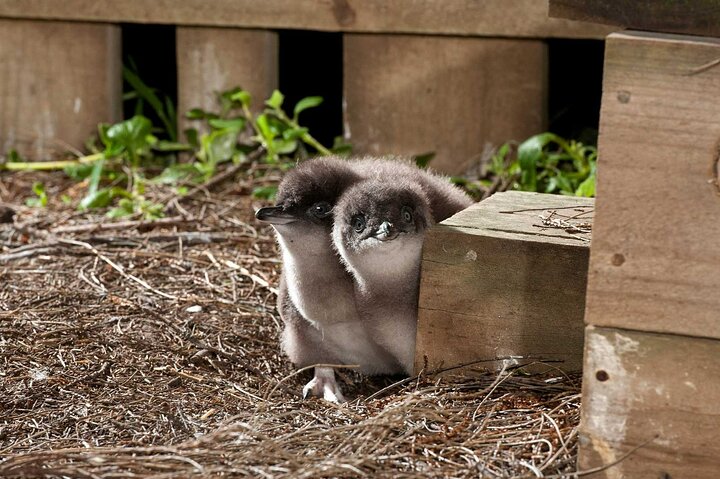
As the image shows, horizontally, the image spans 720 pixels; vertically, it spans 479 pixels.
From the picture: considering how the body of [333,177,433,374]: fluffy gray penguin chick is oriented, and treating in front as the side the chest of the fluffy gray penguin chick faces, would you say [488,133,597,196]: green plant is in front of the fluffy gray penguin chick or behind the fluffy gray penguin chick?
behind

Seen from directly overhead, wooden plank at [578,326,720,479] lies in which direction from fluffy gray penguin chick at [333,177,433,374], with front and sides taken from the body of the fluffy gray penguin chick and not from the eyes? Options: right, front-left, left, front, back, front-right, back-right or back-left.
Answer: front-left

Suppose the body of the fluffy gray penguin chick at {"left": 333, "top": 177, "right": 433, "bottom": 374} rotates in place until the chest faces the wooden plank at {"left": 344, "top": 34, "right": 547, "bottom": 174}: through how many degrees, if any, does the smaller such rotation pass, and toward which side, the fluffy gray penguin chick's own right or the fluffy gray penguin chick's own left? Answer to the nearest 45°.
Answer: approximately 180°

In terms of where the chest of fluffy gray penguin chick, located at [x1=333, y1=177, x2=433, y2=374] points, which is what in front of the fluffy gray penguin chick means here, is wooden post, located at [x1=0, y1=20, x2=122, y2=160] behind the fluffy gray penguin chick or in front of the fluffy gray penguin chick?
behind

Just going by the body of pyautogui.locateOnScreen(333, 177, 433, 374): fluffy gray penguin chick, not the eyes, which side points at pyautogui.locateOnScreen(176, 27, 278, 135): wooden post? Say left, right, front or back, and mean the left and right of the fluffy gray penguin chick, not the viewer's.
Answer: back

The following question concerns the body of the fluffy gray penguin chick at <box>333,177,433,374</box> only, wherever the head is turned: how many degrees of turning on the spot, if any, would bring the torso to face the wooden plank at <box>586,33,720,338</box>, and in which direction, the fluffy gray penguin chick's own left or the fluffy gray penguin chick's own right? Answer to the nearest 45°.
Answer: approximately 45° to the fluffy gray penguin chick's own left

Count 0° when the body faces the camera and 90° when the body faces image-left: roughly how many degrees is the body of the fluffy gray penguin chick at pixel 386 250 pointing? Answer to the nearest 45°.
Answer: approximately 0°
